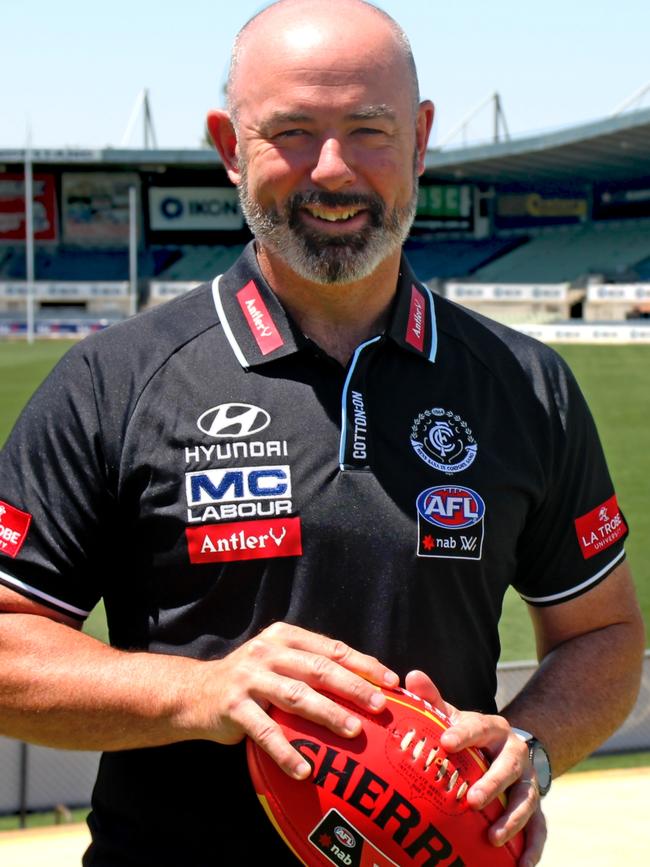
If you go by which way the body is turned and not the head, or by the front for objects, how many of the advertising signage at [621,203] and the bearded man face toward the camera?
2

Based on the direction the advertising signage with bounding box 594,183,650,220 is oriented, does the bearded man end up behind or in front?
in front

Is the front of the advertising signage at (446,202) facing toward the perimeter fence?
yes

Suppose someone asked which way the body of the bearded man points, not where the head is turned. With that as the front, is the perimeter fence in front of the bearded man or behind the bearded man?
behind

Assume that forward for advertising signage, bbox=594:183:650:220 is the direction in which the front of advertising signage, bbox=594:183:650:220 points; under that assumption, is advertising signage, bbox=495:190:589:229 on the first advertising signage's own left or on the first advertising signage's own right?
on the first advertising signage's own right

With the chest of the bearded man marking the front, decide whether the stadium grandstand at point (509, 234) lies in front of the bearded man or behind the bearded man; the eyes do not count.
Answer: behind

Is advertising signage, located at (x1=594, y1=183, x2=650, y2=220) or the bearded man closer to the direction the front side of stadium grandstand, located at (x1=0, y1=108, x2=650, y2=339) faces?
the bearded man
